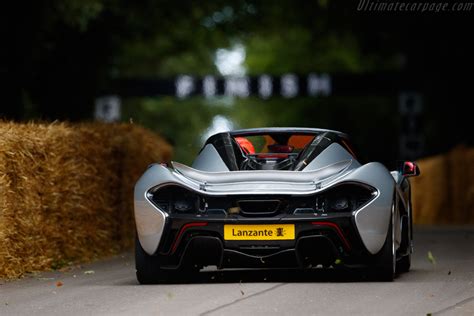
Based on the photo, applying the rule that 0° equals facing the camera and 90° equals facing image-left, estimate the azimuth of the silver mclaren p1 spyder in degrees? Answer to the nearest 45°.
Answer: approximately 180°

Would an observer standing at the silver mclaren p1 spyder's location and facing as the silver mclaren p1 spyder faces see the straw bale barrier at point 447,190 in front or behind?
in front
